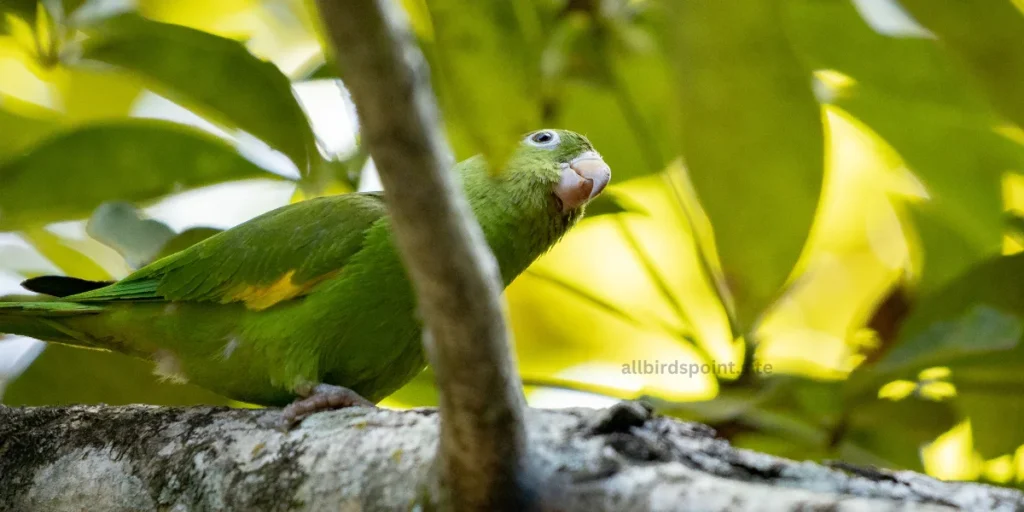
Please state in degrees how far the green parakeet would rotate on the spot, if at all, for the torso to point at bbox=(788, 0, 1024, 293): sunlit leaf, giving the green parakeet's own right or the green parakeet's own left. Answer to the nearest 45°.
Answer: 0° — it already faces it

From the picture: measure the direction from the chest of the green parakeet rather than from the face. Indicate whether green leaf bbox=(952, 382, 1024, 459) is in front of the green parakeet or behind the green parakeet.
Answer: in front

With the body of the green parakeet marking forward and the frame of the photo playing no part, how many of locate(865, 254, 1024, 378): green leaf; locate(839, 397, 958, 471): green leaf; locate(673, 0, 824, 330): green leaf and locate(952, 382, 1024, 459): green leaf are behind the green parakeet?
0

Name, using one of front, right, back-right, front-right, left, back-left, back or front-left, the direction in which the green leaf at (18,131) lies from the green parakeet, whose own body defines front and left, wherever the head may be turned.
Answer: back-left

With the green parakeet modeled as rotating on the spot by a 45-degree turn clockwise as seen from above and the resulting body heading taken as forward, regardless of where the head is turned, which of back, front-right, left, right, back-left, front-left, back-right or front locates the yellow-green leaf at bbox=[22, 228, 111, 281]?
back

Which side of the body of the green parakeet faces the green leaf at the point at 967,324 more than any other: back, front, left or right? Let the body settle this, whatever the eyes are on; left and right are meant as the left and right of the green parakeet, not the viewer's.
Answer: front

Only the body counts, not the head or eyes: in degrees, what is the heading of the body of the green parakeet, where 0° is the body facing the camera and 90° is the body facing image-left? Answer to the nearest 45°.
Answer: approximately 270°

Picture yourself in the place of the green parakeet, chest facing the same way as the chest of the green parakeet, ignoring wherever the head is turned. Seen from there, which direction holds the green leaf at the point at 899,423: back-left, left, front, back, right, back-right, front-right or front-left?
front

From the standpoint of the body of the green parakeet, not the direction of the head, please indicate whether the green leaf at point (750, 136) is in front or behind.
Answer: in front
